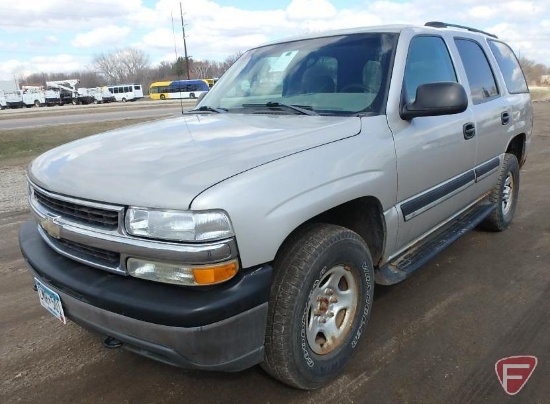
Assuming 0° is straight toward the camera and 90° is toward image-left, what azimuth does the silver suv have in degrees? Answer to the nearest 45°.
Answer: approximately 45°
